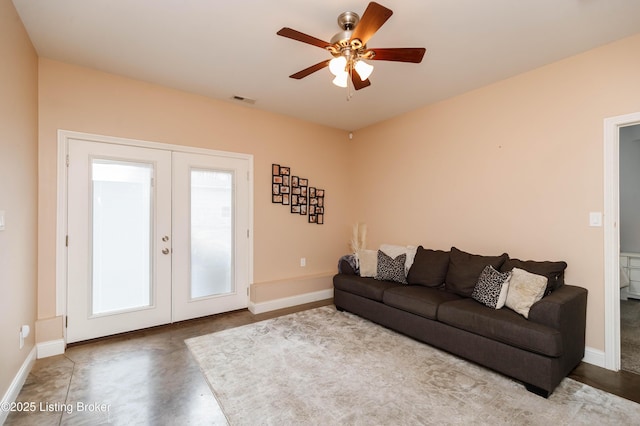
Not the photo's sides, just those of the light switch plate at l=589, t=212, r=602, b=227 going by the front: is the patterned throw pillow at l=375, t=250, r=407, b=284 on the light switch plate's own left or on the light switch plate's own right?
on the light switch plate's own right

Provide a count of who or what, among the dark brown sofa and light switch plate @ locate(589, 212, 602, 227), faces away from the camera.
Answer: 0

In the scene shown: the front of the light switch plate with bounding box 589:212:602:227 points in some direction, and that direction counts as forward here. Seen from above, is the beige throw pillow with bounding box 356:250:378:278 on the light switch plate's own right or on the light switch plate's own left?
on the light switch plate's own right

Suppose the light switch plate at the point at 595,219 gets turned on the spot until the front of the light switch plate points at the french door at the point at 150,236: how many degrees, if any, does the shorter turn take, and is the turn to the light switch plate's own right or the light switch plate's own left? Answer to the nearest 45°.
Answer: approximately 45° to the light switch plate's own right

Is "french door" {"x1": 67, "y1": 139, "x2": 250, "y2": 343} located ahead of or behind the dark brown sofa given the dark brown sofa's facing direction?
ahead

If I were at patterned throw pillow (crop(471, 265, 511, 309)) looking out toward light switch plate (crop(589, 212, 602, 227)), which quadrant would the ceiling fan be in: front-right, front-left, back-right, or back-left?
back-right

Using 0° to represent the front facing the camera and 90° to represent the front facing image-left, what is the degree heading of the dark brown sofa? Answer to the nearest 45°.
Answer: approximately 45°

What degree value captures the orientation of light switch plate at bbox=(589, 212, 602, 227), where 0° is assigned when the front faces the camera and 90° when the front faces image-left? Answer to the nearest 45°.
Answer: approximately 0°

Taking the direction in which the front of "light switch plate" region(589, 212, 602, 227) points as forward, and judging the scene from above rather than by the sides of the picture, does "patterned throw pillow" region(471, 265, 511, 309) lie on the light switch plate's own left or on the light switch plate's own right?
on the light switch plate's own right
